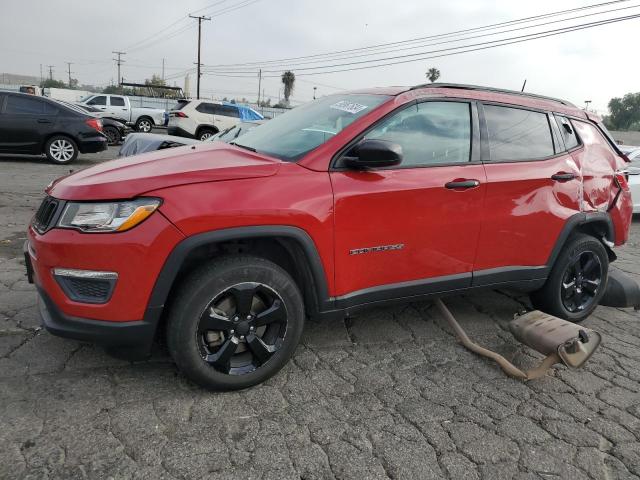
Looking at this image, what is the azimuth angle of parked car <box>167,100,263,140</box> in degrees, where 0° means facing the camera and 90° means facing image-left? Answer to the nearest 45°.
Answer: approximately 225°

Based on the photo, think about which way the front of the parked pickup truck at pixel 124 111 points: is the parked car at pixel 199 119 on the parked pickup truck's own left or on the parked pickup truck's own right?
on the parked pickup truck's own left

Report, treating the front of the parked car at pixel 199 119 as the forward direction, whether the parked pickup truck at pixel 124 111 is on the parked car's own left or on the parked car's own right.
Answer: on the parked car's own left

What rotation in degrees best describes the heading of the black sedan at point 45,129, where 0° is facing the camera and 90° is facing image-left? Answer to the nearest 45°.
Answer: approximately 90°

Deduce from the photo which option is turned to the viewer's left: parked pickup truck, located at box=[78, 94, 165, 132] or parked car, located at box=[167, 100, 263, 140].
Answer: parked pickup truck, located at box=[78, 94, 165, 132]

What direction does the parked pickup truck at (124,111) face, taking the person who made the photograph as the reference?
facing to the left of the viewer

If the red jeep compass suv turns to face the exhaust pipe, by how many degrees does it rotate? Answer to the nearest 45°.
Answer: approximately 135° to its left

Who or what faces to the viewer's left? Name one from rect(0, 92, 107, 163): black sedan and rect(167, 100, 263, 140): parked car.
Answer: the black sedan

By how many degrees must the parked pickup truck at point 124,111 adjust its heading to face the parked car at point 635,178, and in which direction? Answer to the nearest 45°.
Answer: approximately 135° to its left

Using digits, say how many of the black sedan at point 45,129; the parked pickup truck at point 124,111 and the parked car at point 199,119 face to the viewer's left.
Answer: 2
